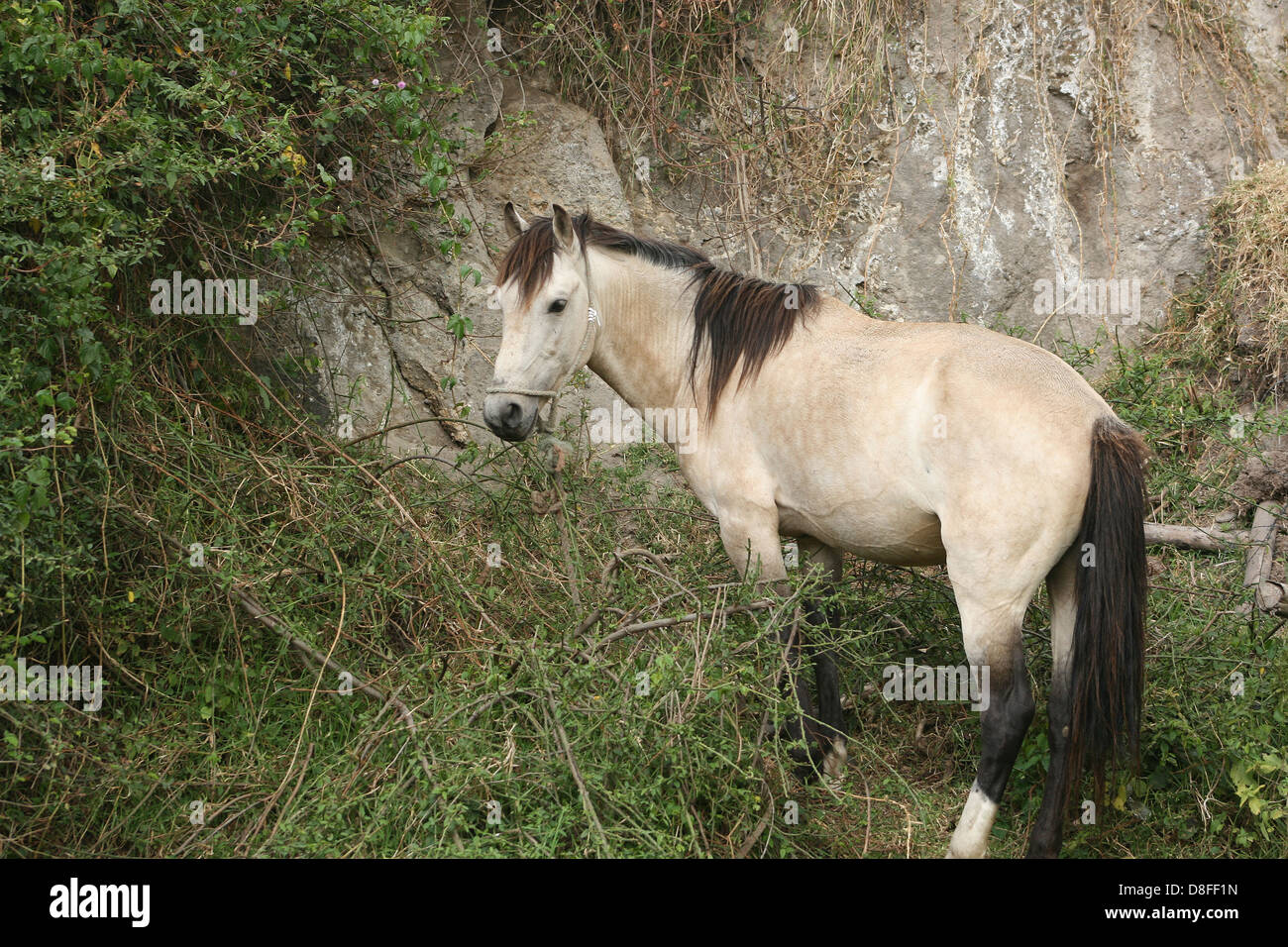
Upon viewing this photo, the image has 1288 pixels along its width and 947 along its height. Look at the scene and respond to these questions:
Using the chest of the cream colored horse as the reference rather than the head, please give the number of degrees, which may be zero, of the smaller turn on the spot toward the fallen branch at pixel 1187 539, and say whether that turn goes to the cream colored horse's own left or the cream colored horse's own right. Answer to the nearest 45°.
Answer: approximately 135° to the cream colored horse's own right

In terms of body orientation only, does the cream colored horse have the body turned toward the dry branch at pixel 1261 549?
no

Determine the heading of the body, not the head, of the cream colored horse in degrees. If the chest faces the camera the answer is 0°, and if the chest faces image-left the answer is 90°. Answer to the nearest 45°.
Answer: approximately 135°
